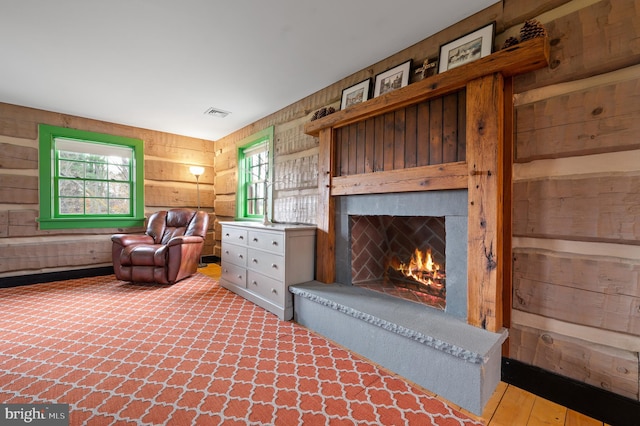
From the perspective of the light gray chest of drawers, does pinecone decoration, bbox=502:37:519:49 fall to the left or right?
on its left

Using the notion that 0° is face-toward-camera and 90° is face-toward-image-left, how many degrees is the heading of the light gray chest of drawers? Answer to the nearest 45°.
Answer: approximately 45°

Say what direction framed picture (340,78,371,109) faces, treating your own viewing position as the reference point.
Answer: facing the viewer and to the left of the viewer

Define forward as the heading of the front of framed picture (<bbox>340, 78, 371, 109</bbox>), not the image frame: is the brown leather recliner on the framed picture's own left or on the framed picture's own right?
on the framed picture's own right

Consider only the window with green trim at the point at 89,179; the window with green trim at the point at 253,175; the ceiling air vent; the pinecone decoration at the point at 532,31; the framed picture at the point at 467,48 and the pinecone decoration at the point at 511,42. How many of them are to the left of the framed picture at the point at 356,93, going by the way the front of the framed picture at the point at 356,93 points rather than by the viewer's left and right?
3

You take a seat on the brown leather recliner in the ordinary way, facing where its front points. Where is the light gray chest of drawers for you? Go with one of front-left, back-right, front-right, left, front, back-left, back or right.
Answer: left

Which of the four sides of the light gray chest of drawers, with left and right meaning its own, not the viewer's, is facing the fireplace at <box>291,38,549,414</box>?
left

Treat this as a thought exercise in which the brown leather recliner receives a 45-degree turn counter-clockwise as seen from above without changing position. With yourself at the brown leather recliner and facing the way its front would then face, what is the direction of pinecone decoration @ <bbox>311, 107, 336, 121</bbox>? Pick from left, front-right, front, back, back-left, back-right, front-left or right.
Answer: front-left

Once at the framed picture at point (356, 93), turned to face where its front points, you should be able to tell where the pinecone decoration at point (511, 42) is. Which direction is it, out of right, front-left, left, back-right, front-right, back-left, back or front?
left

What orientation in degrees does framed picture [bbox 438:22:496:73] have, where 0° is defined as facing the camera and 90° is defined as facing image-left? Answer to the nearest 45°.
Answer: approximately 45°

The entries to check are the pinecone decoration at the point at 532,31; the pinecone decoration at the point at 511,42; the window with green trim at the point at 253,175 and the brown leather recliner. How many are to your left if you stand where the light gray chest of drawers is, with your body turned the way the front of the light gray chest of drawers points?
2
